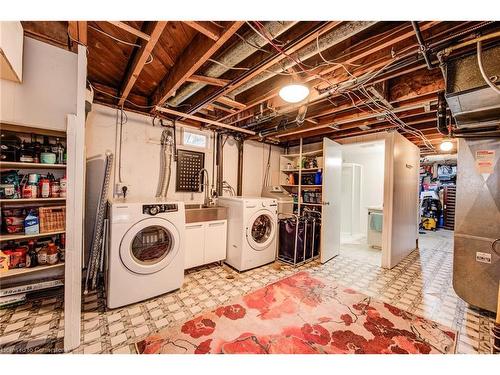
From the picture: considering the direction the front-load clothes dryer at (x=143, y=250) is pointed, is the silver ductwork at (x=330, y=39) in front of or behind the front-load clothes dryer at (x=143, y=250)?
in front

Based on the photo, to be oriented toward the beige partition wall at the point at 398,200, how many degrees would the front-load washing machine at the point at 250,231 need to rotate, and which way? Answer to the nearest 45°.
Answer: approximately 45° to its left

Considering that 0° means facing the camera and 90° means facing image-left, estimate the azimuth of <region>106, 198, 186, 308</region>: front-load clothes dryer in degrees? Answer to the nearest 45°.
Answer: approximately 315°

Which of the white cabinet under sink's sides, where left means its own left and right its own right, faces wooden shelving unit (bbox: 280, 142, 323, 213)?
left

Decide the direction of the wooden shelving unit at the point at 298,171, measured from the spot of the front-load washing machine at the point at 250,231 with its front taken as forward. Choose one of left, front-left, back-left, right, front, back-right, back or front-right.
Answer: left

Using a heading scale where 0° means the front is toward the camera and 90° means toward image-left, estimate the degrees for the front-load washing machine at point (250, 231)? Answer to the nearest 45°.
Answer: approximately 315°

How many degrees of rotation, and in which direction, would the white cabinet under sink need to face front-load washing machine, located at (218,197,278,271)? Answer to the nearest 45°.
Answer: approximately 45° to its left

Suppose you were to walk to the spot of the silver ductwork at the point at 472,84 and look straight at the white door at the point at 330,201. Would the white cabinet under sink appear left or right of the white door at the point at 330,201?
left

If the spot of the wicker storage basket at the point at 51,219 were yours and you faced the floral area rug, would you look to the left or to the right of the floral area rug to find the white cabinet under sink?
left

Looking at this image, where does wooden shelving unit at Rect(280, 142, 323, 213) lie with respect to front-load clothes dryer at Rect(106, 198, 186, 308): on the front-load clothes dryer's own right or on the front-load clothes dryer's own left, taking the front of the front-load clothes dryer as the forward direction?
on the front-load clothes dryer's own left

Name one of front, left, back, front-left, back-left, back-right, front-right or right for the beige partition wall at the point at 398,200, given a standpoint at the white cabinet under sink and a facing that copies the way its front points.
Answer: front-left
